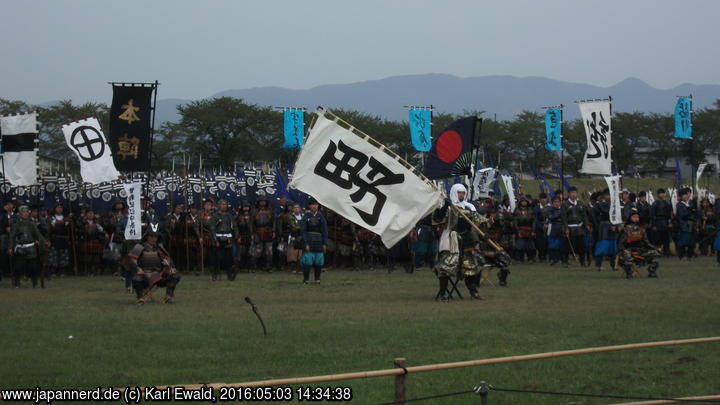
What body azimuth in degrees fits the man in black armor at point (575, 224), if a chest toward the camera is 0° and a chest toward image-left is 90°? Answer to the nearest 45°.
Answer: approximately 0°

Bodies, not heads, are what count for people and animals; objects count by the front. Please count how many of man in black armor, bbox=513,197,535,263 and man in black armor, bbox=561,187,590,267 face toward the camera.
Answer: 2

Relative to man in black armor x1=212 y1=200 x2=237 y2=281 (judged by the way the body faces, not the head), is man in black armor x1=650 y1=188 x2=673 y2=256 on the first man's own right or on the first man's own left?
on the first man's own left

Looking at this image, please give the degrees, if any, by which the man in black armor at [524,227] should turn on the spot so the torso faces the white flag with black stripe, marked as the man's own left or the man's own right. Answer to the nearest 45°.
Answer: approximately 45° to the man's own right

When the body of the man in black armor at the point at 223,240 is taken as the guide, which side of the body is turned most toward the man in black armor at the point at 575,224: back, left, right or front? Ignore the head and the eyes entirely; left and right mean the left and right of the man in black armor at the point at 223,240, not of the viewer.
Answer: left

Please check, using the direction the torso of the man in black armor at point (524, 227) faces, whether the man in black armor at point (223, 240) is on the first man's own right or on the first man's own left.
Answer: on the first man's own right

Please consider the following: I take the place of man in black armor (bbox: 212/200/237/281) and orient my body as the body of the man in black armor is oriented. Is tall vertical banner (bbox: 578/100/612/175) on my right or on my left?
on my left

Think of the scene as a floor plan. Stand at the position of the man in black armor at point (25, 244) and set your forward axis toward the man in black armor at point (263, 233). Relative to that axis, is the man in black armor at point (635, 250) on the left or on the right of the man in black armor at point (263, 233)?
right

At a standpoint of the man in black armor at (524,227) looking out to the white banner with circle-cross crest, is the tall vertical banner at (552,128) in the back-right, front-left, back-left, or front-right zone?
back-right

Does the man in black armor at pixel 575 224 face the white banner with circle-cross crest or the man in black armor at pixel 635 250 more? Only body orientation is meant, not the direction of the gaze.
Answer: the man in black armor

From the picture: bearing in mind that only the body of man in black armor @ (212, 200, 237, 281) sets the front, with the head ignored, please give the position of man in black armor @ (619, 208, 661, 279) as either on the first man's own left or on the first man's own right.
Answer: on the first man's own left
